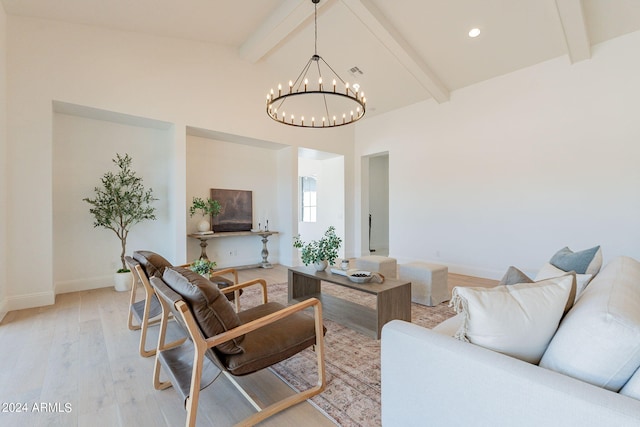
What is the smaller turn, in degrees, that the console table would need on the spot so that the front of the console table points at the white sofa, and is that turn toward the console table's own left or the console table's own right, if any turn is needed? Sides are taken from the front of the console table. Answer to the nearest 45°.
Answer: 0° — it already faces it

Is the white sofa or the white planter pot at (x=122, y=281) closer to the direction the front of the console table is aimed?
the white sofa

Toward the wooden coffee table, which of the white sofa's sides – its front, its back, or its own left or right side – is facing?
front

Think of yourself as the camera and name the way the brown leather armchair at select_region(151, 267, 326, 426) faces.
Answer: facing away from the viewer and to the right of the viewer

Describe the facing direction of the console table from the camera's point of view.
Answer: facing the viewer

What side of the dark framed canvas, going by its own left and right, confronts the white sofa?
front

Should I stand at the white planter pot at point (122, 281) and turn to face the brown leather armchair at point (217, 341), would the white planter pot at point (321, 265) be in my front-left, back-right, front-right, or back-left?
front-left

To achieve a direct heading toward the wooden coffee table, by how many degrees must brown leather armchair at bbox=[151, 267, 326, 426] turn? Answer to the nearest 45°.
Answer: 0° — it already faces it

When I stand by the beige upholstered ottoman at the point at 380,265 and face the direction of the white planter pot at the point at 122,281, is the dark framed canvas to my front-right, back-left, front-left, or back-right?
front-right

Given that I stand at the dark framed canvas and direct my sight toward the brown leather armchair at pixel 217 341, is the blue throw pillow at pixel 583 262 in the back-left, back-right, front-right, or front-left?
front-left

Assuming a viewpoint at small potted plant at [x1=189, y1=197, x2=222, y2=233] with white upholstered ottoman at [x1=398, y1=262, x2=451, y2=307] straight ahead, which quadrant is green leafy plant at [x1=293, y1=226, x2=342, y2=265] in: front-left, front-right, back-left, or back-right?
front-right

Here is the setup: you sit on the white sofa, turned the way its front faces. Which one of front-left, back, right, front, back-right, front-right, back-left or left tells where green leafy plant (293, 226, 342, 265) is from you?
front

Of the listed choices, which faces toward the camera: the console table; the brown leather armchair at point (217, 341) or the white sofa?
the console table

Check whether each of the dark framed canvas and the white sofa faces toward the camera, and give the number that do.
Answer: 1

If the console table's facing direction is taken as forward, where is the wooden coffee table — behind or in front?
in front
